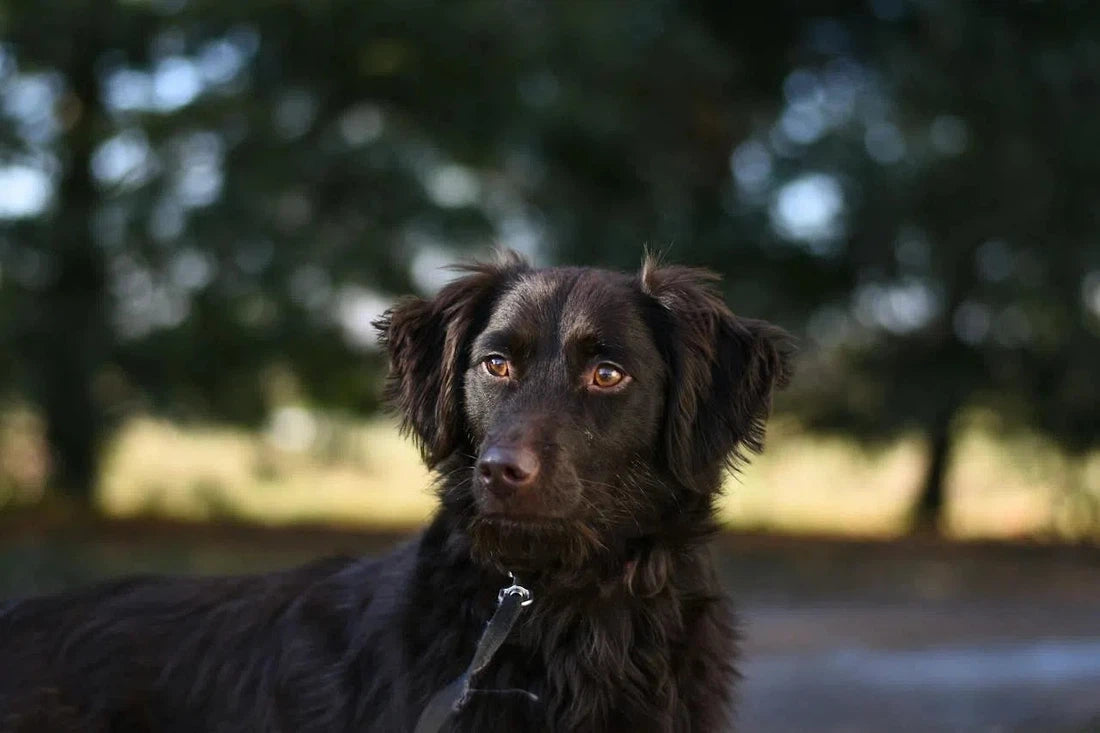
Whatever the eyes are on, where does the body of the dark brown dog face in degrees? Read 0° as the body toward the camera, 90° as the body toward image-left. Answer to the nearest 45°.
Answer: approximately 315°
